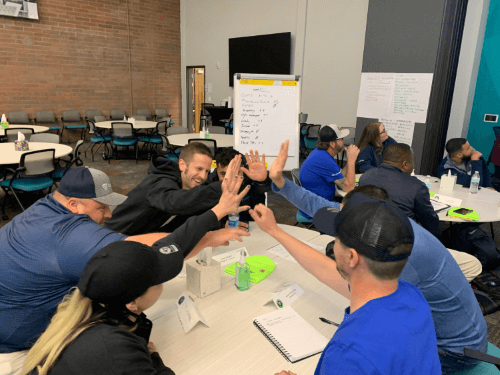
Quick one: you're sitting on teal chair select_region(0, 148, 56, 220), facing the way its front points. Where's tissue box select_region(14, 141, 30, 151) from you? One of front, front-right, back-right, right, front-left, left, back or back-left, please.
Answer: front-right

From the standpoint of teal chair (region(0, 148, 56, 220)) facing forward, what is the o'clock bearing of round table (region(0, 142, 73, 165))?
The round table is roughly at 1 o'clock from the teal chair.

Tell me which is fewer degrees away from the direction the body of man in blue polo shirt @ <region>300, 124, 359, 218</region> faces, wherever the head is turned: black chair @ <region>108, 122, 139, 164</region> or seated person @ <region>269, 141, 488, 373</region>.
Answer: the seated person

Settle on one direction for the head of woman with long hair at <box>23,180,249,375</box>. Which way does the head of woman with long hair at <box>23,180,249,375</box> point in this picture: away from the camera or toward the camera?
away from the camera

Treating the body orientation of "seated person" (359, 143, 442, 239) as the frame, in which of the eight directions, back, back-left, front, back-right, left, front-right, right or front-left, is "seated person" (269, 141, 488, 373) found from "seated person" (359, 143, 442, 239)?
back-right

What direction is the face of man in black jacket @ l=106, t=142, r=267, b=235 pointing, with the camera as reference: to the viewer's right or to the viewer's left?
to the viewer's right

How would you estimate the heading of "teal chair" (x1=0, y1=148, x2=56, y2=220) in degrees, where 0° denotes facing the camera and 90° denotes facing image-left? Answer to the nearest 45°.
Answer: approximately 135°

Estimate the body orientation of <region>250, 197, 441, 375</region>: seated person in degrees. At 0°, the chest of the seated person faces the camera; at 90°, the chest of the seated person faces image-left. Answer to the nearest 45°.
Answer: approximately 135°

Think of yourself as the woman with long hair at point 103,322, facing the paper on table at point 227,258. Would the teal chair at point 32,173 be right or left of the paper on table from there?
left

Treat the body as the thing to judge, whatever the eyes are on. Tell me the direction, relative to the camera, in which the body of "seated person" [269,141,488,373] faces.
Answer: to the viewer's left

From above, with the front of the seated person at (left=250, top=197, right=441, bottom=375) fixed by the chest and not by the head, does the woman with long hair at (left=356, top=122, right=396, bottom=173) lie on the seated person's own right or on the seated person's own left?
on the seated person's own right
